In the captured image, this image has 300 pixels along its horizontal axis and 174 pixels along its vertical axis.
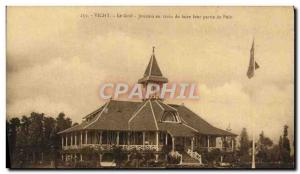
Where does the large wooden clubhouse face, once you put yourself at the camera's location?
facing the viewer and to the right of the viewer

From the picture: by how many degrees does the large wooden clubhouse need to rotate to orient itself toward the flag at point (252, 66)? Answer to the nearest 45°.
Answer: approximately 45° to its left
